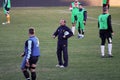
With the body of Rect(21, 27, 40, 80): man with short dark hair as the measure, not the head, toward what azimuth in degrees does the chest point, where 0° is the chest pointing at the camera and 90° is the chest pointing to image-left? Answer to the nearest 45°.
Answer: approximately 135°

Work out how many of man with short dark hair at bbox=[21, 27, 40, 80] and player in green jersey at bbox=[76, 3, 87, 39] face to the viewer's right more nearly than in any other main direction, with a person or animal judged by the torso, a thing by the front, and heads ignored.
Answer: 0

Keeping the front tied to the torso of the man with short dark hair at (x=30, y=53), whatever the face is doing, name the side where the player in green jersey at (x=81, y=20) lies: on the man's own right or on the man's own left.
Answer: on the man's own right
